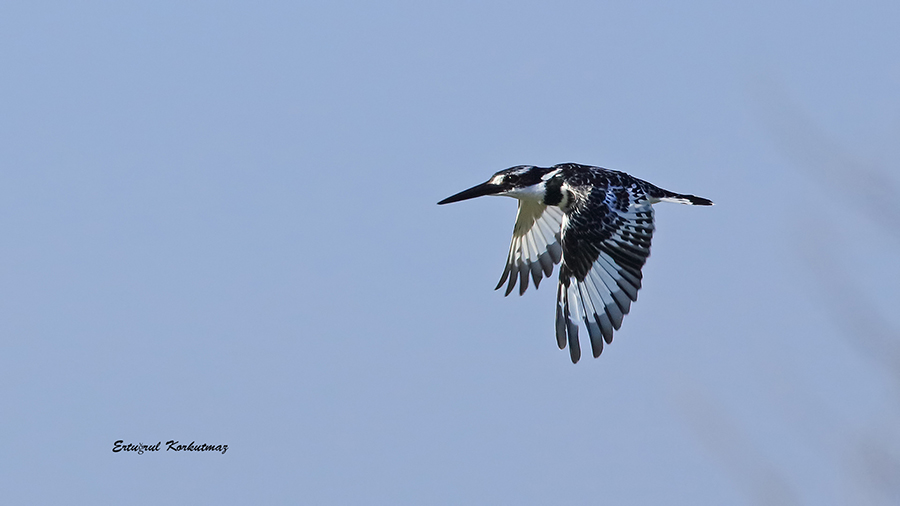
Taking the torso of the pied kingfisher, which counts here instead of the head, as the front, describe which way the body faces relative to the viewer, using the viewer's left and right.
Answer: facing to the left of the viewer
